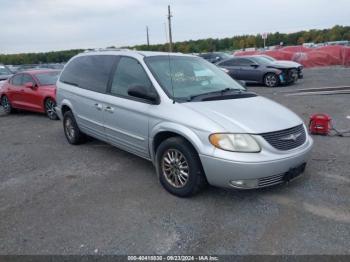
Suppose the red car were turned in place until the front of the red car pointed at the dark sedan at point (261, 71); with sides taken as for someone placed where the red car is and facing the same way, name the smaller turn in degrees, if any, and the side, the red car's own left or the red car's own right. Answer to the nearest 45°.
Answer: approximately 45° to the red car's own left

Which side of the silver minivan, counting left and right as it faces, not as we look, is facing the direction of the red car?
back

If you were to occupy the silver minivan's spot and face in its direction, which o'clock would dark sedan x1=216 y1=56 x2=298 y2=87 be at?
The dark sedan is roughly at 8 o'clock from the silver minivan.

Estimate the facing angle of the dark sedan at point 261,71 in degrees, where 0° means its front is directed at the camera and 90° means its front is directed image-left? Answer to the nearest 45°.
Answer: approximately 315°

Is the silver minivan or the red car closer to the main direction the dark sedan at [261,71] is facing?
the silver minivan

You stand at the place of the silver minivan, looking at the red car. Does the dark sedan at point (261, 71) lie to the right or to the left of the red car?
right

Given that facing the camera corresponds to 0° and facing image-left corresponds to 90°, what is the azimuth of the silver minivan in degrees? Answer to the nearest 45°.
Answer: approximately 315°

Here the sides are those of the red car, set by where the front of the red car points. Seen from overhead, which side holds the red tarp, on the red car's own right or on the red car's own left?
on the red car's own left
